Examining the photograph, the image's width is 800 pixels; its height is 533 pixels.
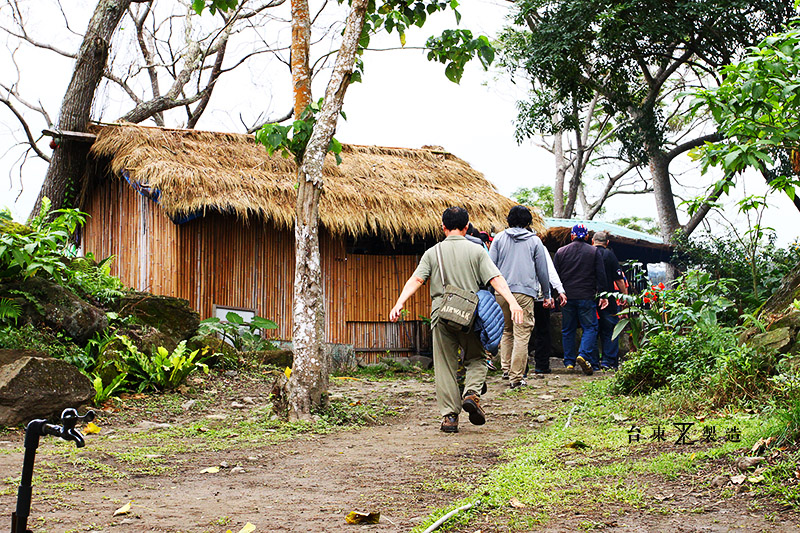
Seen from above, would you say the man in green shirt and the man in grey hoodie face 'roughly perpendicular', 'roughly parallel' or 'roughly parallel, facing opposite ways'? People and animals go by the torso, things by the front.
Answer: roughly parallel

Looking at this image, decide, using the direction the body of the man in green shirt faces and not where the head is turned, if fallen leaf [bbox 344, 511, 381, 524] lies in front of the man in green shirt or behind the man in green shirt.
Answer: behind

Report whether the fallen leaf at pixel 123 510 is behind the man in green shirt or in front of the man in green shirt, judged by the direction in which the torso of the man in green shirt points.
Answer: behind

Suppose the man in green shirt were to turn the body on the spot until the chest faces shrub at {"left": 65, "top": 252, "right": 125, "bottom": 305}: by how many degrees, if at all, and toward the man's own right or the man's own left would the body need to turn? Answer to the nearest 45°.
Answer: approximately 45° to the man's own left

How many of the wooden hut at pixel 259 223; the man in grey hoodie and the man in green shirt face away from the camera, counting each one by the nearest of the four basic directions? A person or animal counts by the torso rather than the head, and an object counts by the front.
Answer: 2

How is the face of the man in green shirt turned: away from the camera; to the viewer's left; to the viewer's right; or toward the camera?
away from the camera

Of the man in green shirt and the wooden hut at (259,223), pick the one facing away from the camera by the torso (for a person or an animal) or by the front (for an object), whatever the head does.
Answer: the man in green shirt

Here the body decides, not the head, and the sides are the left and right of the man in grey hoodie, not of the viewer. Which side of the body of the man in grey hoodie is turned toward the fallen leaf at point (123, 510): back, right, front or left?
back

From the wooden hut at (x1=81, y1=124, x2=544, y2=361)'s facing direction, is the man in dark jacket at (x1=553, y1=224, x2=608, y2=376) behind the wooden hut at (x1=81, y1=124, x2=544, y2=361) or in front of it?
in front

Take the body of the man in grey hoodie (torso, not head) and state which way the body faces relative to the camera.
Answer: away from the camera

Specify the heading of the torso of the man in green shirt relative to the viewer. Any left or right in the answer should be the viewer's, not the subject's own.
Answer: facing away from the viewer

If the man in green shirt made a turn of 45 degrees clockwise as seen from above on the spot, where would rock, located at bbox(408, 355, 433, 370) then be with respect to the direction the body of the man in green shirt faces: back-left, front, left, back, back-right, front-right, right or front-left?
front-left

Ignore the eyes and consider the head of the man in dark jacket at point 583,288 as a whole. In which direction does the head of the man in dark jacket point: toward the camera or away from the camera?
away from the camera

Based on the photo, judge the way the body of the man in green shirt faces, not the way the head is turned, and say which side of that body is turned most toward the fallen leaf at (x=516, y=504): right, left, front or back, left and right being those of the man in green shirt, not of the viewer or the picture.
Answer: back

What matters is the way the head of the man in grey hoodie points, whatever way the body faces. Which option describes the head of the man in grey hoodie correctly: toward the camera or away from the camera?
away from the camera

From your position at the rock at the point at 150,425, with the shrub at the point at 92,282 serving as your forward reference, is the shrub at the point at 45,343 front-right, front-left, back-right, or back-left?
front-left
